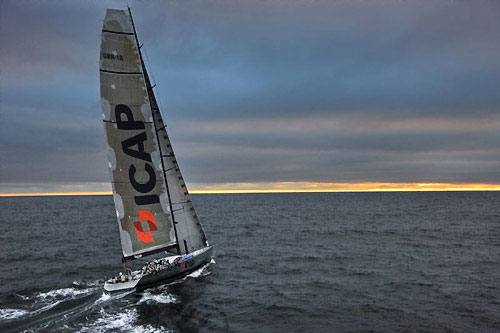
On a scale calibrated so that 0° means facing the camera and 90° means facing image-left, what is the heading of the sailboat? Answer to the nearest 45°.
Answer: approximately 225°
